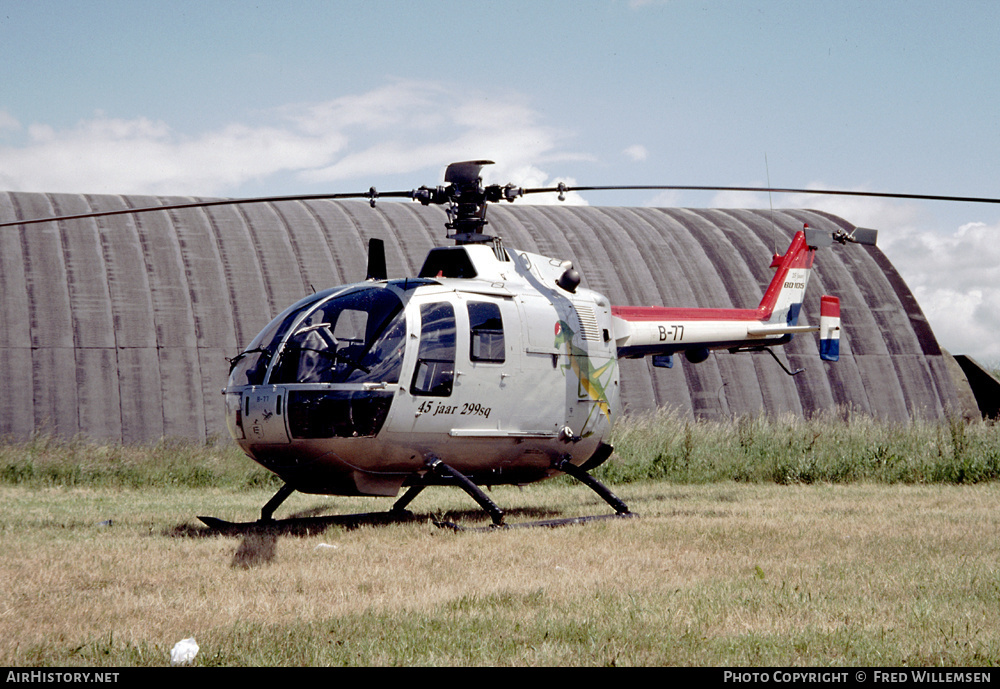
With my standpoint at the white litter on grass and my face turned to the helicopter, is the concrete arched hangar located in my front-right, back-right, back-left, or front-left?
front-left

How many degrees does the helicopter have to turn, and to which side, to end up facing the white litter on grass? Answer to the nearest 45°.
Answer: approximately 45° to its left

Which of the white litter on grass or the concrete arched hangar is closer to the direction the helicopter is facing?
the white litter on grass

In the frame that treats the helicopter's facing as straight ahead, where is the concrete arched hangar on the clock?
The concrete arched hangar is roughly at 4 o'clock from the helicopter.

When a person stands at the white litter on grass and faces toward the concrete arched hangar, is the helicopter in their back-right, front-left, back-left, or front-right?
front-right

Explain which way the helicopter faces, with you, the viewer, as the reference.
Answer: facing the viewer and to the left of the viewer
